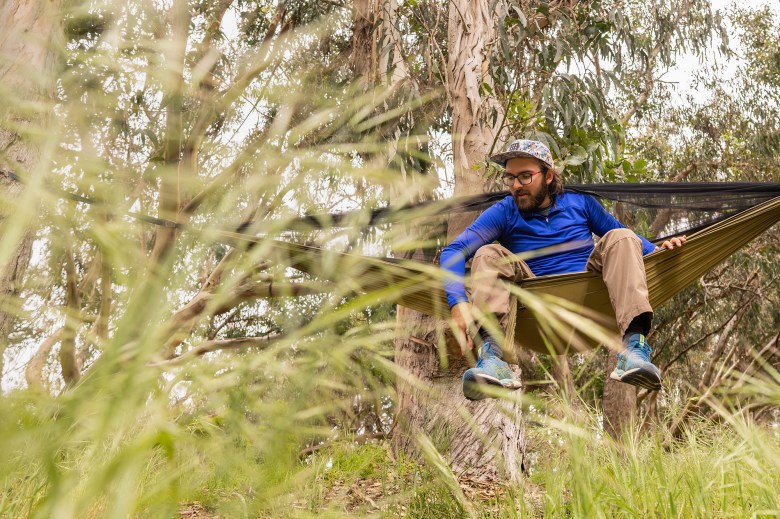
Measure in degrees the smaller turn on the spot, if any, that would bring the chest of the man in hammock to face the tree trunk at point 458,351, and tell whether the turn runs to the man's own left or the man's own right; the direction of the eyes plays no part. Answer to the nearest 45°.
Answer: approximately 135° to the man's own right

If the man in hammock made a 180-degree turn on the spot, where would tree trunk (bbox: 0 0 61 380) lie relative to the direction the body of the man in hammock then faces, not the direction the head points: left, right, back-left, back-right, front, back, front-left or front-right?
back-left

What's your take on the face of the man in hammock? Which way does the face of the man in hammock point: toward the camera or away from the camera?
toward the camera

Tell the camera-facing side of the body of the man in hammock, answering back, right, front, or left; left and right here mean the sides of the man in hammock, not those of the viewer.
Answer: front
